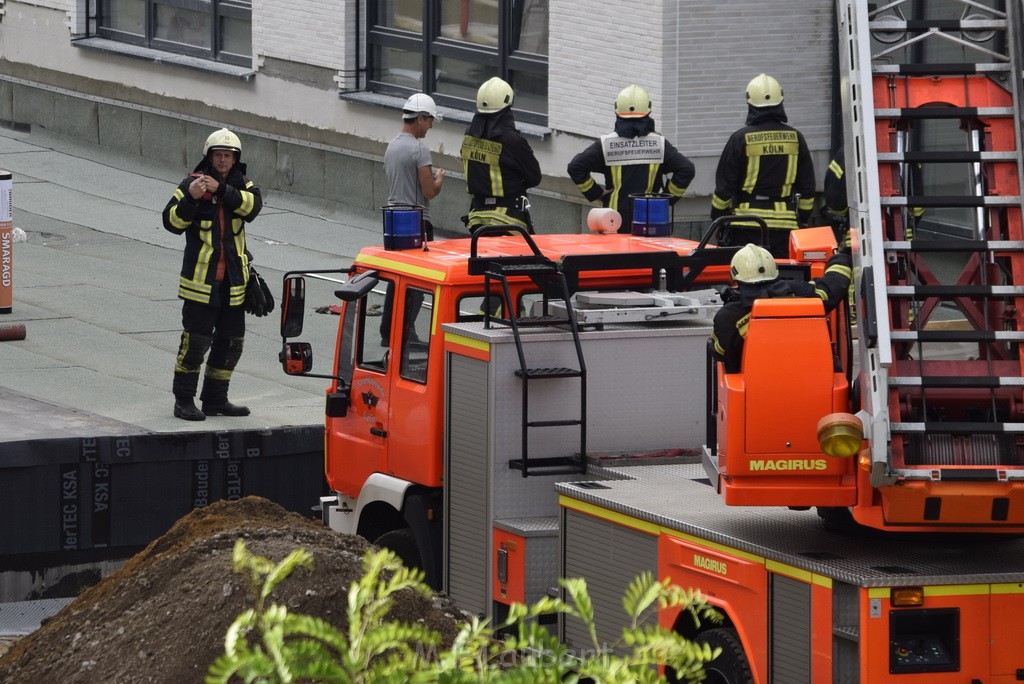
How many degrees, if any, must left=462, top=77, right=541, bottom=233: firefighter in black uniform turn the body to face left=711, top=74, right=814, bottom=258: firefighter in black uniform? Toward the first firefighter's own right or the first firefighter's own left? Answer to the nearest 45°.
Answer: approximately 45° to the first firefighter's own right

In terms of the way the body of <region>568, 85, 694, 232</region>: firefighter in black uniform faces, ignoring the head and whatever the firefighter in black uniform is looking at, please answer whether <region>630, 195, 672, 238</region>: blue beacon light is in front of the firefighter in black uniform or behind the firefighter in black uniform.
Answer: behind

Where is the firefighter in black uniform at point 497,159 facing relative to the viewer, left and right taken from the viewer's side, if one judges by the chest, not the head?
facing away from the viewer and to the right of the viewer

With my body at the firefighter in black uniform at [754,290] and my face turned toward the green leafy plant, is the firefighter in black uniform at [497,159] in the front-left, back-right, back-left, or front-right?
back-right

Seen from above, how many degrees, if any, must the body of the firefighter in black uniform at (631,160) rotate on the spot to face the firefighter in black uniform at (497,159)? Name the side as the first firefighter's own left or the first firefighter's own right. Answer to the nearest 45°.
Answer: approximately 90° to the first firefighter's own left

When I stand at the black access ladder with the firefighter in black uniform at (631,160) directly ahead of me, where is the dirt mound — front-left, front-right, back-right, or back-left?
back-left

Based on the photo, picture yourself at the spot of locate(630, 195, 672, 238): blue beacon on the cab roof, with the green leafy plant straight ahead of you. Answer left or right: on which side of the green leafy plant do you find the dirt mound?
right

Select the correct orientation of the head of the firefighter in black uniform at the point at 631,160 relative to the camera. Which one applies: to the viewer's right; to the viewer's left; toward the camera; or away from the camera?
away from the camera

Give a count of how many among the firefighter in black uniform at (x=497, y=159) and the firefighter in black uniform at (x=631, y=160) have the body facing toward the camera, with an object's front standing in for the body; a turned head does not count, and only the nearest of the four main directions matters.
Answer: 0

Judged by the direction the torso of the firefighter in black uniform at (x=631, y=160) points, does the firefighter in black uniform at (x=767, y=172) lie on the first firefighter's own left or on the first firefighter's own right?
on the first firefighter's own right

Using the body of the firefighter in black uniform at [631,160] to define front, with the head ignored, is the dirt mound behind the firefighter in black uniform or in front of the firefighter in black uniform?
behind

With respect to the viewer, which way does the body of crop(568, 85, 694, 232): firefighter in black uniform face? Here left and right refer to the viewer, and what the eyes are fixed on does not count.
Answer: facing away from the viewer

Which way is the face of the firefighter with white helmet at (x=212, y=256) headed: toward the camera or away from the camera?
toward the camera
